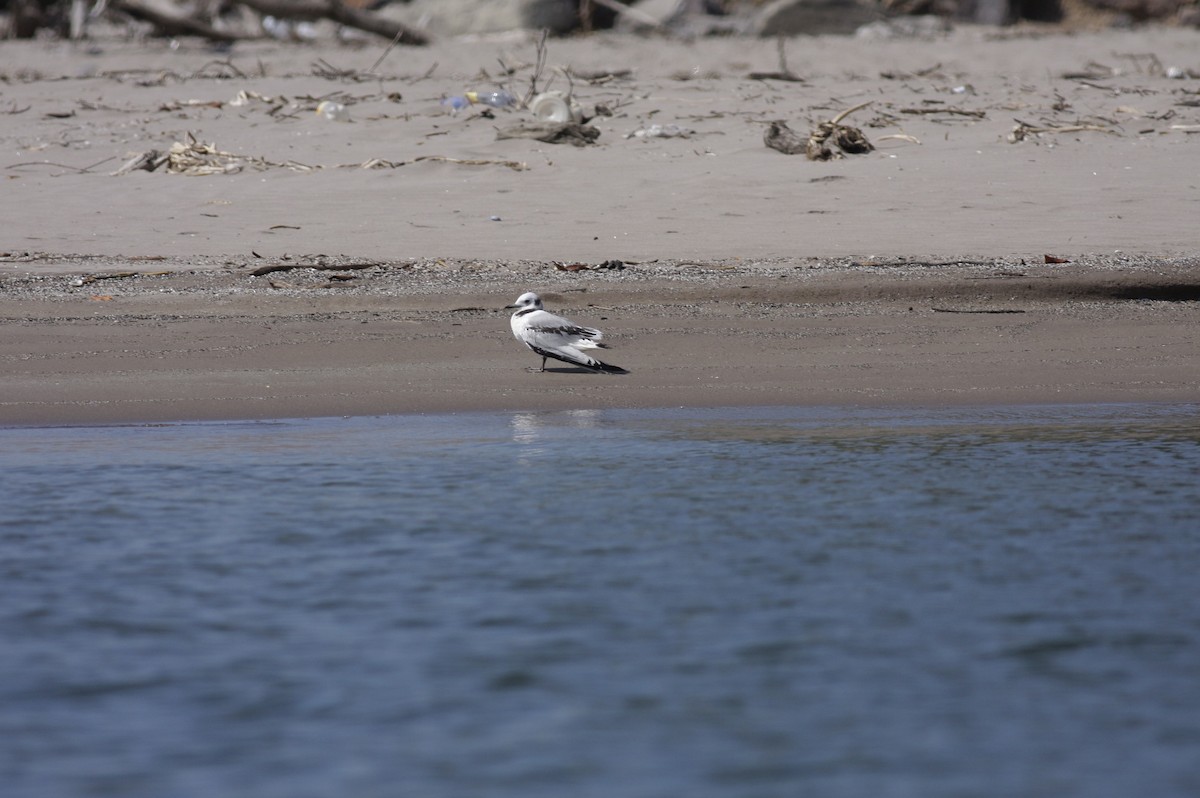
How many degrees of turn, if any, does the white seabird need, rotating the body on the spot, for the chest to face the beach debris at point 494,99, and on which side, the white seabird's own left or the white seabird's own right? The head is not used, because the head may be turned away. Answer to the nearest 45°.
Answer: approximately 90° to the white seabird's own right

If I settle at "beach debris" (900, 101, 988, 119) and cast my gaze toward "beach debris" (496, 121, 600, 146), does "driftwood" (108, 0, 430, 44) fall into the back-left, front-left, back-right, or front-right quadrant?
front-right

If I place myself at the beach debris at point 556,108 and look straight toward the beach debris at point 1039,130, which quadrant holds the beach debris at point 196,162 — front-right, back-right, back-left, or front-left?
back-right

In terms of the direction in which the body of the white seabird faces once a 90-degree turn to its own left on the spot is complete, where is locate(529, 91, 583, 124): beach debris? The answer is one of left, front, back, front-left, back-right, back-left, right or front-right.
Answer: back

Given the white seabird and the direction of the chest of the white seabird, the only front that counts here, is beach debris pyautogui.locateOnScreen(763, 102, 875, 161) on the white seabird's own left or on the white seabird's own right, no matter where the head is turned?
on the white seabird's own right

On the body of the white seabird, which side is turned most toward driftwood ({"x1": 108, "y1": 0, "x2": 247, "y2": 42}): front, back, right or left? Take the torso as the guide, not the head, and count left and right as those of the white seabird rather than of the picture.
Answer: right

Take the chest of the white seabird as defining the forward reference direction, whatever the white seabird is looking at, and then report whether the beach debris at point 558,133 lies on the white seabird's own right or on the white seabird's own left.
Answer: on the white seabird's own right

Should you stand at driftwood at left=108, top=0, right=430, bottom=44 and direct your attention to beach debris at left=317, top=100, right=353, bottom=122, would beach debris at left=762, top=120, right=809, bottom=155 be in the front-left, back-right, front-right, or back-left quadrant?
front-left

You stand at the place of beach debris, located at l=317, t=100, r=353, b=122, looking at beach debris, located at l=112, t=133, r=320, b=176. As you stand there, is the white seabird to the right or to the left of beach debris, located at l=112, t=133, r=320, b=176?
left

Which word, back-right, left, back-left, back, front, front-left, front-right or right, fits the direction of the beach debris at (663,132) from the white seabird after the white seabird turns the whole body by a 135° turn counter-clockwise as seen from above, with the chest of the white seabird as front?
back-left

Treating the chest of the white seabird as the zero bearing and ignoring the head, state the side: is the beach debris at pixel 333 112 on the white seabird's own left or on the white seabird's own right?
on the white seabird's own right

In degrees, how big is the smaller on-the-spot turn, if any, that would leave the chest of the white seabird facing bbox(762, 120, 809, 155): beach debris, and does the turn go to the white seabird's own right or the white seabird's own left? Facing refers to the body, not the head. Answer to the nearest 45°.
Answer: approximately 90° to the white seabird's own right

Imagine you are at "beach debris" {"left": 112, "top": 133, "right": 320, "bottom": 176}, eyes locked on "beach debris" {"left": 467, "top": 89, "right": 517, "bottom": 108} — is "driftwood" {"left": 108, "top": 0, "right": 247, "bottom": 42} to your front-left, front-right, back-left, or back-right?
front-left

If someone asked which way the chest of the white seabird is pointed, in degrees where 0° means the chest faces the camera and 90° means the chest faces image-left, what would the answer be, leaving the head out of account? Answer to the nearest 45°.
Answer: approximately 90°

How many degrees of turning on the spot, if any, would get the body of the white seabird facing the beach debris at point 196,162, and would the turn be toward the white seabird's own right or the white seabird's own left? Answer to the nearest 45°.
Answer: approximately 45° to the white seabird's own right

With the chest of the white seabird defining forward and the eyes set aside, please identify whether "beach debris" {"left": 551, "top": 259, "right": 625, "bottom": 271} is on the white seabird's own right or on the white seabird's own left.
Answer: on the white seabird's own right

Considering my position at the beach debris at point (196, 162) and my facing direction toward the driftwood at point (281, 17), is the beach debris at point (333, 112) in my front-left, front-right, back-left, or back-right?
front-right

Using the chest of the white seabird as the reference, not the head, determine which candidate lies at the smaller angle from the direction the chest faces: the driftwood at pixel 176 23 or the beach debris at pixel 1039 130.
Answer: the driftwood
